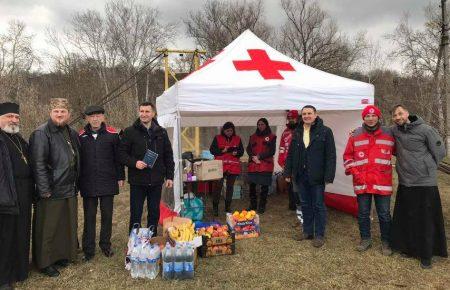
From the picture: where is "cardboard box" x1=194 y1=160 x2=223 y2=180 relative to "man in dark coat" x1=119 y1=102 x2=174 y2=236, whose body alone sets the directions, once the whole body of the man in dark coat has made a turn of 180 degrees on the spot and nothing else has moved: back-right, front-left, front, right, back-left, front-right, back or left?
front-right

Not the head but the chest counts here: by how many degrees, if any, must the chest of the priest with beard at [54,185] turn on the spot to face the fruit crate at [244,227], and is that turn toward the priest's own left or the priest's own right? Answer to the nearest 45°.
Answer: approximately 45° to the priest's own left

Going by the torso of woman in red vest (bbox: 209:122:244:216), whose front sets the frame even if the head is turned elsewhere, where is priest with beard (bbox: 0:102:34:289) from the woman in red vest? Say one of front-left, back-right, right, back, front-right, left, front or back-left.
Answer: front-right

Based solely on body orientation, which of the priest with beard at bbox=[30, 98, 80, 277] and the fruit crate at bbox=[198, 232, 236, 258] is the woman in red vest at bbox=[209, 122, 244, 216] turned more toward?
the fruit crate

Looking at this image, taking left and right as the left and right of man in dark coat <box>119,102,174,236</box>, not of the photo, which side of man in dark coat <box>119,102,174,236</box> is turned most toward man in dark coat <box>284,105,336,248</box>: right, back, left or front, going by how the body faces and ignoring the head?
left

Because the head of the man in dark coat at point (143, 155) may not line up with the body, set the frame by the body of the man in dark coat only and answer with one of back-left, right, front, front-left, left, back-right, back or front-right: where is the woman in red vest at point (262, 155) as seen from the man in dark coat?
back-left

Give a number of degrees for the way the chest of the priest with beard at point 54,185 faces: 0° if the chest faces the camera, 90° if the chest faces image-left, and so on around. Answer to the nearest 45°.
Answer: approximately 315°

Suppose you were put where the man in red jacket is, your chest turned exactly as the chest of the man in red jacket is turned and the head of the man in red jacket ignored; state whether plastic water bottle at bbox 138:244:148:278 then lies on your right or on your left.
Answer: on your right
